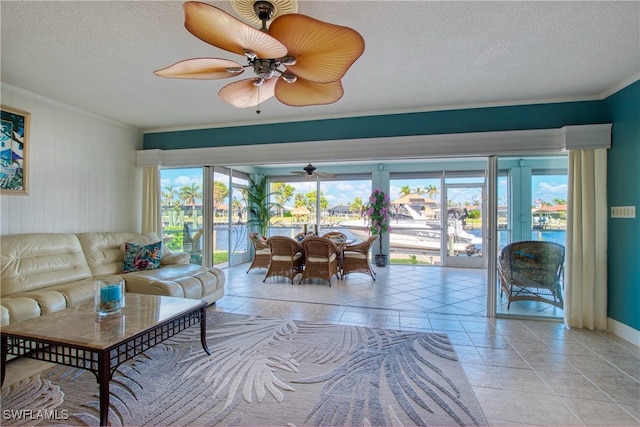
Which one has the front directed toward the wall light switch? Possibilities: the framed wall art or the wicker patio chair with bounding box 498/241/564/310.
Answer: the framed wall art

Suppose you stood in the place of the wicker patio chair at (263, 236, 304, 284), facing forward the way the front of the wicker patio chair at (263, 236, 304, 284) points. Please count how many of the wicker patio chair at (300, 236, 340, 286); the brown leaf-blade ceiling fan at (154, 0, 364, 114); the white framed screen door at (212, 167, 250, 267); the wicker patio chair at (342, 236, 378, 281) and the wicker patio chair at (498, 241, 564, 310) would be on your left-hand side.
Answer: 1

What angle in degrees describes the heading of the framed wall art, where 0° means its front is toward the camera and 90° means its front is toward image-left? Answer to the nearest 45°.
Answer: approximately 315°

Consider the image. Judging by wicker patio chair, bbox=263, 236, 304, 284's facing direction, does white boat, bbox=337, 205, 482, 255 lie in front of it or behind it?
in front

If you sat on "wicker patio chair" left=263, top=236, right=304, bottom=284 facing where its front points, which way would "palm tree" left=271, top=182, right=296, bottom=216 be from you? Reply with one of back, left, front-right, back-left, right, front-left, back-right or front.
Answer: front-left

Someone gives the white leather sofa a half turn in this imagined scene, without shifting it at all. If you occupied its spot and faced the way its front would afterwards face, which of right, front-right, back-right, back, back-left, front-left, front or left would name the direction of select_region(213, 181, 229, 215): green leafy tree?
right

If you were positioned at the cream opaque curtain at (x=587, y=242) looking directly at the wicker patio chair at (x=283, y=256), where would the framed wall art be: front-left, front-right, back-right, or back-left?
front-left

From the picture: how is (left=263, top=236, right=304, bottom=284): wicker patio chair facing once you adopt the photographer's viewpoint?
facing away from the viewer and to the right of the viewer

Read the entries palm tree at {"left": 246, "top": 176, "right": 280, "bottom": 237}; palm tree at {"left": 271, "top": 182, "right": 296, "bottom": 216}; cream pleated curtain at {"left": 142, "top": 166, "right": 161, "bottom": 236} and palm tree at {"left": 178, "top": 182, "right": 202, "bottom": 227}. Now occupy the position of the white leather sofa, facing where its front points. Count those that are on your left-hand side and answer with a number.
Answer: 4

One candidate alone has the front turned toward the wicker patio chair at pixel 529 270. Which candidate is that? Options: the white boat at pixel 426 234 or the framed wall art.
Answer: the framed wall art

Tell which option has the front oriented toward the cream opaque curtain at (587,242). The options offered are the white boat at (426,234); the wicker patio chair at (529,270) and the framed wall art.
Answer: the framed wall art

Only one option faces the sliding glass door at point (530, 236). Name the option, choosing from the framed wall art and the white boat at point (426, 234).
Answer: the framed wall art

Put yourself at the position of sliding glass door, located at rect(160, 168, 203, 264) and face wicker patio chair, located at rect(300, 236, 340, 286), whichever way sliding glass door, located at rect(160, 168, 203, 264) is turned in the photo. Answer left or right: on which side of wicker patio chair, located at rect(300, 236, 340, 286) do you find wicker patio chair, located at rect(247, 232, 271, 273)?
left
